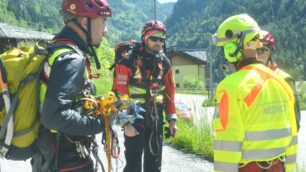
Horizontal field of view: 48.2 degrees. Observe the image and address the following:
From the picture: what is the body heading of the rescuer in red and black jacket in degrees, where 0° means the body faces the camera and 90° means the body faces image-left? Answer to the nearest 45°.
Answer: approximately 315°

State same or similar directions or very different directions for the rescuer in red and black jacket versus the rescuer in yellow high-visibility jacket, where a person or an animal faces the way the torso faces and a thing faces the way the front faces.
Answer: very different directions

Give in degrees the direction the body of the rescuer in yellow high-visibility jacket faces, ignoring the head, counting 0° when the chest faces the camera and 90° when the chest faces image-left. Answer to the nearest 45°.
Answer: approximately 135°
